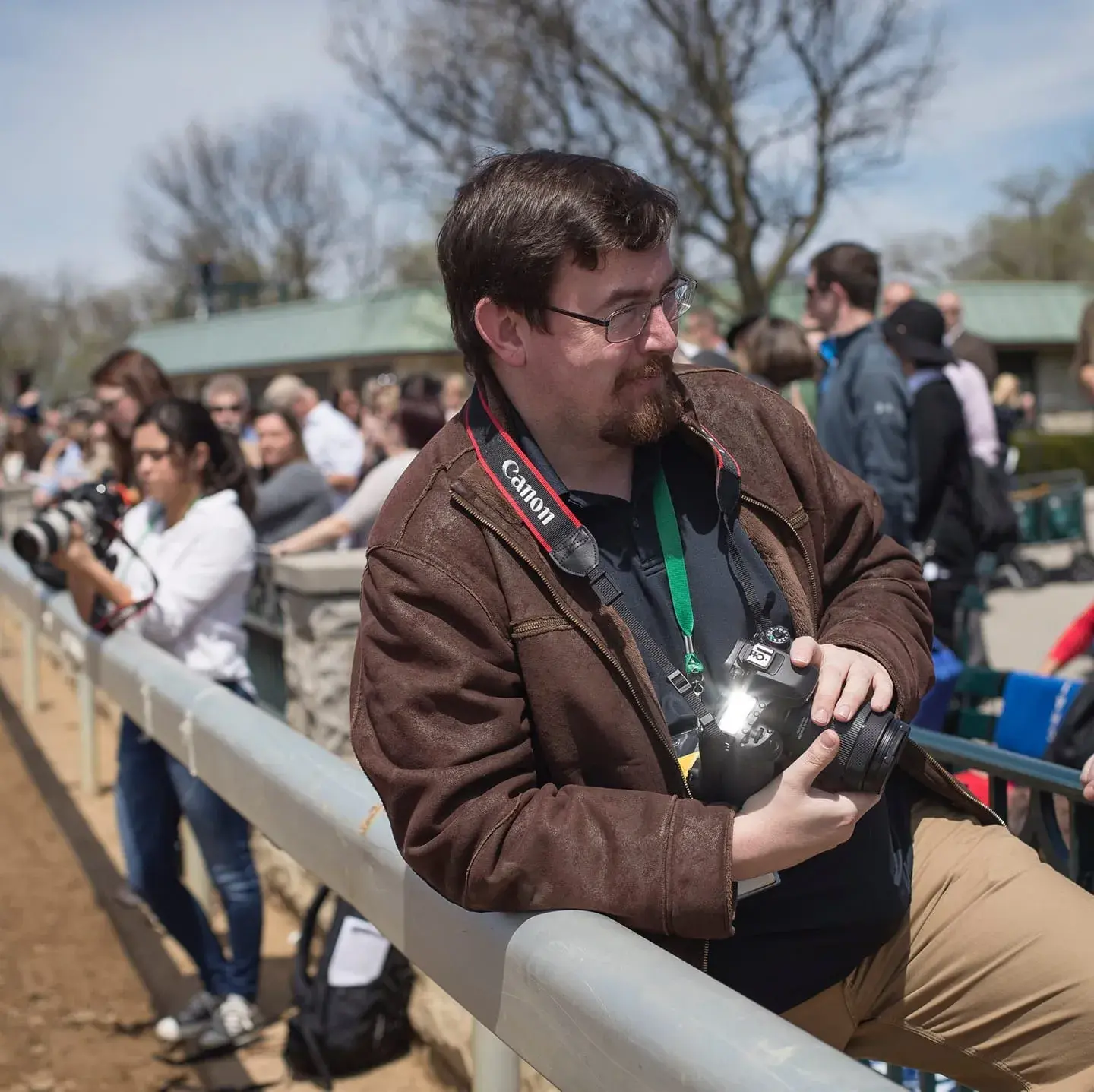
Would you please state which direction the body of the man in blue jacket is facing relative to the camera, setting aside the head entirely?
to the viewer's left

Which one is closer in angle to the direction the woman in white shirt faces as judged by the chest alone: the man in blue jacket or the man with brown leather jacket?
the man with brown leather jacket

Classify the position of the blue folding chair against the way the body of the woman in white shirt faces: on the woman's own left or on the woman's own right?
on the woman's own left

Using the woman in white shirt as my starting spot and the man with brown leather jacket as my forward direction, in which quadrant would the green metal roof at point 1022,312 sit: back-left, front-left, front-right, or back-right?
back-left

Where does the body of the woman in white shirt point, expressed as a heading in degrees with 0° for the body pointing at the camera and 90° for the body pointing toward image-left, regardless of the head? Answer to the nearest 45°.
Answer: approximately 45°

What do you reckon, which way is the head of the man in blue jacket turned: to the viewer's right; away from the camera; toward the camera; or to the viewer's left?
to the viewer's left

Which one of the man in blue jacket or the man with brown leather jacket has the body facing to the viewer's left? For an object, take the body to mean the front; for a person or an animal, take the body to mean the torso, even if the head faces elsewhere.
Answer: the man in blue jacket
